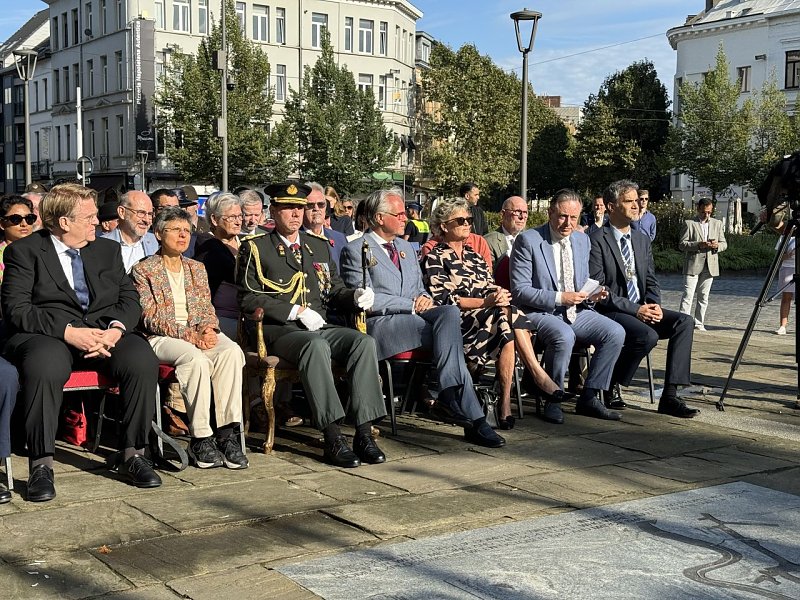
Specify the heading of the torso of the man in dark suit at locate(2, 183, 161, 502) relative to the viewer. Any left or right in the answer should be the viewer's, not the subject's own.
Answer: facing the viewer and to the right of the viewer

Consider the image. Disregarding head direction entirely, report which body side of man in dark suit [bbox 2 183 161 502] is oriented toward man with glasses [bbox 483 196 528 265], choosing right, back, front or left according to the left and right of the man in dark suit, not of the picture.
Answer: left

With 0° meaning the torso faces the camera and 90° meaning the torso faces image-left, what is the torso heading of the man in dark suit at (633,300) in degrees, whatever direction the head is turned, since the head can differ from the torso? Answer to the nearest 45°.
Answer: approximately 315°

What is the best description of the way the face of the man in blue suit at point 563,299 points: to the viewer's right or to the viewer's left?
to the viewer's right

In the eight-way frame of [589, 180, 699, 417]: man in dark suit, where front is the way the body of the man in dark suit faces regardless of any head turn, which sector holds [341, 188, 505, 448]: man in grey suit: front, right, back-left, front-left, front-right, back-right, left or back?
right

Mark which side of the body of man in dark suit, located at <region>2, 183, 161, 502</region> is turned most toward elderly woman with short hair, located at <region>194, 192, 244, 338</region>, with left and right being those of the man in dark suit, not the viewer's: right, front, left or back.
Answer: left

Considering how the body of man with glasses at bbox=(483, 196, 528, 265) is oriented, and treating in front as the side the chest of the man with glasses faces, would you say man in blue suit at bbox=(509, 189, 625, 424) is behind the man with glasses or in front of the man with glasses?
in front

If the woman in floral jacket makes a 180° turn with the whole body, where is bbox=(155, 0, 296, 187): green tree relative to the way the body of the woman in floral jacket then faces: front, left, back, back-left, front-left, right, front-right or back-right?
front-right

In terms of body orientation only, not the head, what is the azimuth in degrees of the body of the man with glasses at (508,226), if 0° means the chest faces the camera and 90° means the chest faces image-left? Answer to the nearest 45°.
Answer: approximately 315°

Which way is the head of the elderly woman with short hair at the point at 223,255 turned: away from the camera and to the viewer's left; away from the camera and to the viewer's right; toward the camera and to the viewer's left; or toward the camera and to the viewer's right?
toward the camera and to the viewer's right

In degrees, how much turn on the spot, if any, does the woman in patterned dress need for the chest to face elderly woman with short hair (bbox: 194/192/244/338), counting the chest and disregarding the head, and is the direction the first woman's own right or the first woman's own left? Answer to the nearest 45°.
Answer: approximately 135° to the first woman's own right

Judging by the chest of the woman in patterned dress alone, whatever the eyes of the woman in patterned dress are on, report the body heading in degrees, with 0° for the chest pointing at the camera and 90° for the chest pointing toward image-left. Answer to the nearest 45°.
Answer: approximately 315°

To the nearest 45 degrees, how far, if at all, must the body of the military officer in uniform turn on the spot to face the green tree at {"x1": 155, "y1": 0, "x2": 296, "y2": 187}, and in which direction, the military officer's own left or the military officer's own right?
approximately 135° to the military officer's own left
